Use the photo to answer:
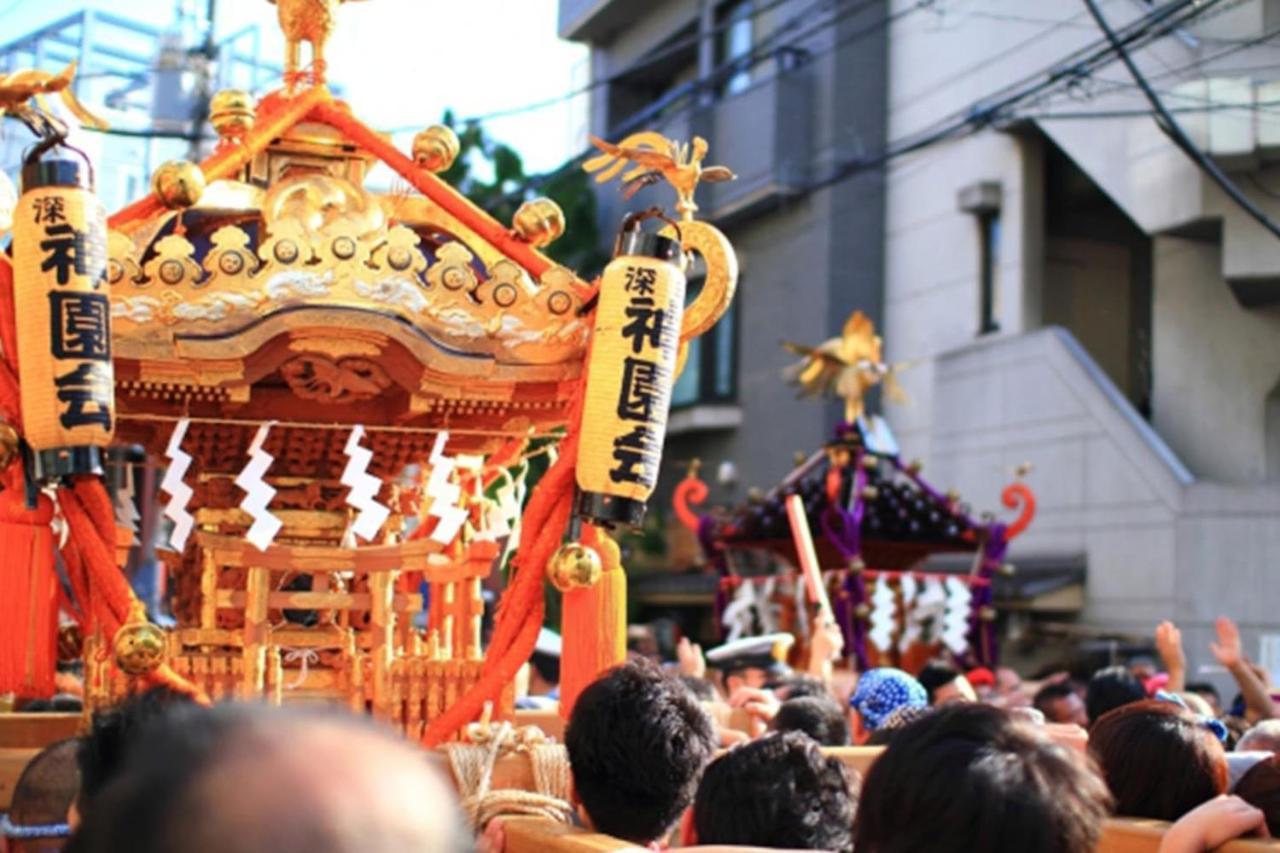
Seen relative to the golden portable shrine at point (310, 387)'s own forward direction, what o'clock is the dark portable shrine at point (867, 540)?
the dark portable shrine at point (867, 540) is roughly at 7 o'clock from the golden portable shrine at point (310, 387).

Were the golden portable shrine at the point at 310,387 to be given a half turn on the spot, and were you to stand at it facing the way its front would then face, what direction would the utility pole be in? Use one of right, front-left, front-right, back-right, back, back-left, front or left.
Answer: front

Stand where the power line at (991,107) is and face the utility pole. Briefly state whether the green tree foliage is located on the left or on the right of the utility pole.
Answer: right

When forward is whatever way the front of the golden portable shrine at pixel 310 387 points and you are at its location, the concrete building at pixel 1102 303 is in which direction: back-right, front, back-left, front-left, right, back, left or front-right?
back-left

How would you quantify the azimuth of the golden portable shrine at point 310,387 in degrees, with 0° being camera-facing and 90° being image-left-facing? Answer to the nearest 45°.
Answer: approximately 0°

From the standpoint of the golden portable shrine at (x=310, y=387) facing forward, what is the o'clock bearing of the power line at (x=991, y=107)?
The power line is roughly at 7 o'clock from the golden portable shrine.

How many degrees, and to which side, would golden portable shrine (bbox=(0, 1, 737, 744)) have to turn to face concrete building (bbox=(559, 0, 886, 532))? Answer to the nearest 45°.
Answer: approximately 180°

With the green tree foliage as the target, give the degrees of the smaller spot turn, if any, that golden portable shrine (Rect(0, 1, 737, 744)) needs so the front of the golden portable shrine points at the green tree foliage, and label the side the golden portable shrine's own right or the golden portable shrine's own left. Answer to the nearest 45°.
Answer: approximately 180°
